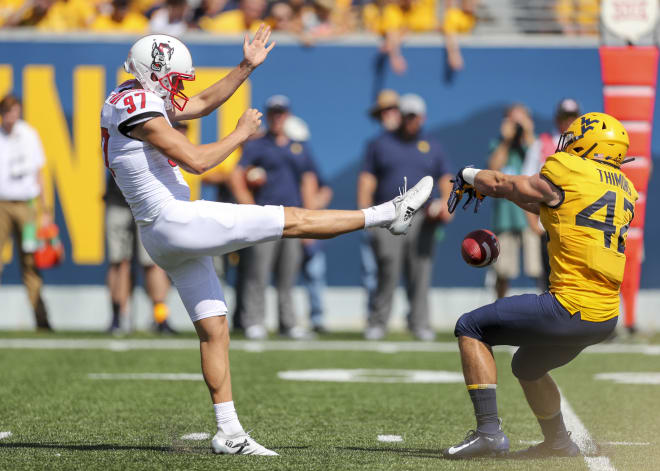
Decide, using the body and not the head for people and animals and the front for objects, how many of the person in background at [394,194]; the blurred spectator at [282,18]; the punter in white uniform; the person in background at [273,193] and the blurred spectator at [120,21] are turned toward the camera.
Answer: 4

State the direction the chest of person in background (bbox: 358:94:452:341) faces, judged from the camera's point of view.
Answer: toward the camera

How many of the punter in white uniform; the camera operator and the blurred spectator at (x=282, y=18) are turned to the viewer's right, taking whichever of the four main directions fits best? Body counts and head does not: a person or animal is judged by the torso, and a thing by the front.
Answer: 1

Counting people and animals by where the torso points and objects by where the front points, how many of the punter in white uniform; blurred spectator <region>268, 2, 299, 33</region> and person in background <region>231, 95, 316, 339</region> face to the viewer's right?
1

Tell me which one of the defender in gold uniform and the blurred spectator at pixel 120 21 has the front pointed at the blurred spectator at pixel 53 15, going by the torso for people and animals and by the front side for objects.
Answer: the defender in gold uniform

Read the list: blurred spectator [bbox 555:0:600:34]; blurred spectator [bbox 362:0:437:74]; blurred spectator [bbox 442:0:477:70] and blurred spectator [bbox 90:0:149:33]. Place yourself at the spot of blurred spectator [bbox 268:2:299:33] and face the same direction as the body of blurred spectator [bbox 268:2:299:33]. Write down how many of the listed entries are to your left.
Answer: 3

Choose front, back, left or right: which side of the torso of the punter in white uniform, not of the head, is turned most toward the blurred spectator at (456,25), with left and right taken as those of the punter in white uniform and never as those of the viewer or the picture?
left

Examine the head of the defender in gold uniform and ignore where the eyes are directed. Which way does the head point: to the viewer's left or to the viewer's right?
to the viewer's left

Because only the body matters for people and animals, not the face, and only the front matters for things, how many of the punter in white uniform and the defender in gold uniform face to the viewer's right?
1

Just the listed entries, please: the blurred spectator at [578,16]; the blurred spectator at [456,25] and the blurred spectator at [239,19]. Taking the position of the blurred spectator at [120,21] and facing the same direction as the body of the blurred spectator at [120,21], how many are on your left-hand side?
3

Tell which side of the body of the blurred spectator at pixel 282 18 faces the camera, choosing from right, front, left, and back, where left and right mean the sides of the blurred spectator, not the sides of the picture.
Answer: front

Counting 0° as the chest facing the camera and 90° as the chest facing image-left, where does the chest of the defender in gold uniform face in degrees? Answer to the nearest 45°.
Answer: approximately 135°
